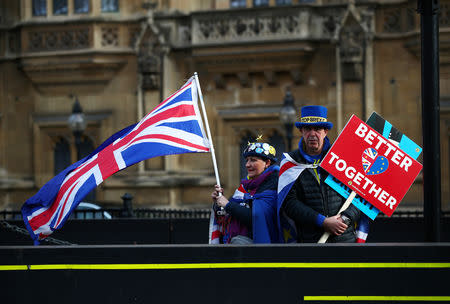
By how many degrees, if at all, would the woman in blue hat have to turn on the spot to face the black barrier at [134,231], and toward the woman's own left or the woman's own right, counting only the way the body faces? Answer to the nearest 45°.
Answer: approximately 45° to the woman's own right

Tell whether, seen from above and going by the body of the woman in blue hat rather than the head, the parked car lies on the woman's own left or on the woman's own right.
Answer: on the woman's own right

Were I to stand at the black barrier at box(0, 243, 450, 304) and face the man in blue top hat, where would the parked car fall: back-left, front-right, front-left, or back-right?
front-left

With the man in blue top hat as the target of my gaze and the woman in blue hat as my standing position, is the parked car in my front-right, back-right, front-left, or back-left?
back-left

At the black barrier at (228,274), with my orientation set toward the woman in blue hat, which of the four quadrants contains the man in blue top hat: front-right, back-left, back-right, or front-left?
front-right
